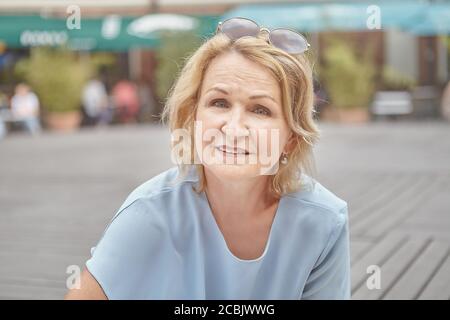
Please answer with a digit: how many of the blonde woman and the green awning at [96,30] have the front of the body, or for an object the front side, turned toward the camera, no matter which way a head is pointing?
2

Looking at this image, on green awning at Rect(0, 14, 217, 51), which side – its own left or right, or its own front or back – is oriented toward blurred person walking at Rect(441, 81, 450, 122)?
left

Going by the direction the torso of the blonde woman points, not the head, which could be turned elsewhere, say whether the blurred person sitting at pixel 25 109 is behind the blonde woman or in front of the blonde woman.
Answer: behind

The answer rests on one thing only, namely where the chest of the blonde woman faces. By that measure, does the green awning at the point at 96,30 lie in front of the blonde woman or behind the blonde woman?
behind

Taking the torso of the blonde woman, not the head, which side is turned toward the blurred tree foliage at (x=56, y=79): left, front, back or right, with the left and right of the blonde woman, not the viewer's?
back

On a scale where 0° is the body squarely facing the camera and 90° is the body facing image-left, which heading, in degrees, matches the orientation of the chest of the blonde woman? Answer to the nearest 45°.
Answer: approximately 0°

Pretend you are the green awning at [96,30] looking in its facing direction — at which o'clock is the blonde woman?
The blonde woman is roughly at 12 o'clock from the green awning.
